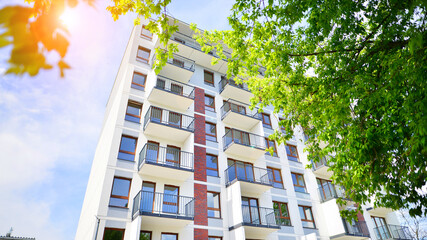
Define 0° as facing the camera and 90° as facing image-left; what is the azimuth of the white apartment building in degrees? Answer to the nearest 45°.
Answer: approximately 315°

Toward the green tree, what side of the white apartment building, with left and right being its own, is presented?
front
